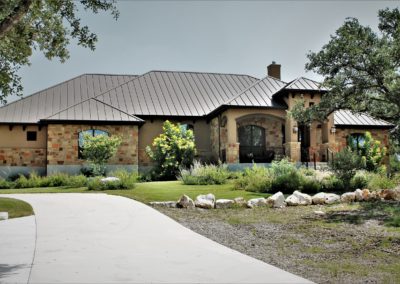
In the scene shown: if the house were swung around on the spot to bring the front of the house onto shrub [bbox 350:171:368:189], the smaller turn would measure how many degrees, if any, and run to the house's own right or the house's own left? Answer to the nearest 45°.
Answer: approximately 45° to the house's own left

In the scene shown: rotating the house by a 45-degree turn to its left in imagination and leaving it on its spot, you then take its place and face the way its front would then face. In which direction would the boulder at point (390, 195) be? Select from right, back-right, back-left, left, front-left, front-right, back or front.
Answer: front

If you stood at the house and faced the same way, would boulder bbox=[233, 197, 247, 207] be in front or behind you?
in front

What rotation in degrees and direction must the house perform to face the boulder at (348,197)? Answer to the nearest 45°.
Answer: approximately 45° to its left

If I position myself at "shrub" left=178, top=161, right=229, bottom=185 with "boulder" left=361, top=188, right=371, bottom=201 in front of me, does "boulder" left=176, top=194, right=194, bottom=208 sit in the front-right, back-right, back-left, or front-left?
front-right

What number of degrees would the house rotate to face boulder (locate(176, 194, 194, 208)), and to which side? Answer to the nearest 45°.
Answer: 0° — it already faces it

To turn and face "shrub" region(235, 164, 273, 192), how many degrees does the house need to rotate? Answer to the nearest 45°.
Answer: approximately 45° to its left

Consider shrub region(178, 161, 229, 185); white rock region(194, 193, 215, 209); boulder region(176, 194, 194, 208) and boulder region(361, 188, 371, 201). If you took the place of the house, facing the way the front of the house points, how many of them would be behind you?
0

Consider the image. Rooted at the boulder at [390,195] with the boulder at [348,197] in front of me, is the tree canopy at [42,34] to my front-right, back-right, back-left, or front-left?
front-left

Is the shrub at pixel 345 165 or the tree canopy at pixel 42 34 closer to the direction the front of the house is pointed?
the tree canopy

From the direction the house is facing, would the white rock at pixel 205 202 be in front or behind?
in front

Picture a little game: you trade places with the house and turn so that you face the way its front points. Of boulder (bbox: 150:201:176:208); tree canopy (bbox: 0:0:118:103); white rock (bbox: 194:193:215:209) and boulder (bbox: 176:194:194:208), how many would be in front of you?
4

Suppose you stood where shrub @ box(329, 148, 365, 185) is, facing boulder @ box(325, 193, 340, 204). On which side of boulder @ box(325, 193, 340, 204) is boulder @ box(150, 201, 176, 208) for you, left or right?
right

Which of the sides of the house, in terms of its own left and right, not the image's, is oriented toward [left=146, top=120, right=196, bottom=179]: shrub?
front

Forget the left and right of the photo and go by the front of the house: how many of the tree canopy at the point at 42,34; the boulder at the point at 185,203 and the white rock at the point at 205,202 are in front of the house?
3

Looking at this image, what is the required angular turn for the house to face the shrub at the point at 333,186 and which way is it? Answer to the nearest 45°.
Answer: approximately 45° to its left

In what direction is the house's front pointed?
toward the camera

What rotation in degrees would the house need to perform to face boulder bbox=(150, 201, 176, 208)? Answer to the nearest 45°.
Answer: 0° — it already faces it
